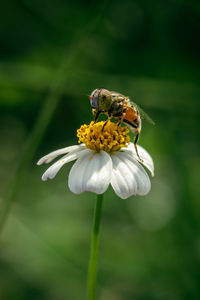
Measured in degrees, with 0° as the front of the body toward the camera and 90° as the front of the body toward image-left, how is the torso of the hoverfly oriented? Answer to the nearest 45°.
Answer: approximately 90°
